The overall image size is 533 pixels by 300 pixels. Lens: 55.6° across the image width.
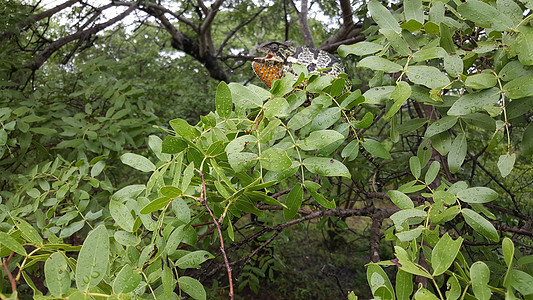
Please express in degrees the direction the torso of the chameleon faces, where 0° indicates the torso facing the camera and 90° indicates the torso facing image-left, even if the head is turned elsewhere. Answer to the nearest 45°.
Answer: approximately 90°

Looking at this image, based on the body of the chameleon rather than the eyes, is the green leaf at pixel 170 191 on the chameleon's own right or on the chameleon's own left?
on the chameleon's own left

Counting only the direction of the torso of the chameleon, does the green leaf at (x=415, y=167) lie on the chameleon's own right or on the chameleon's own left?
on the chameleon's own left
